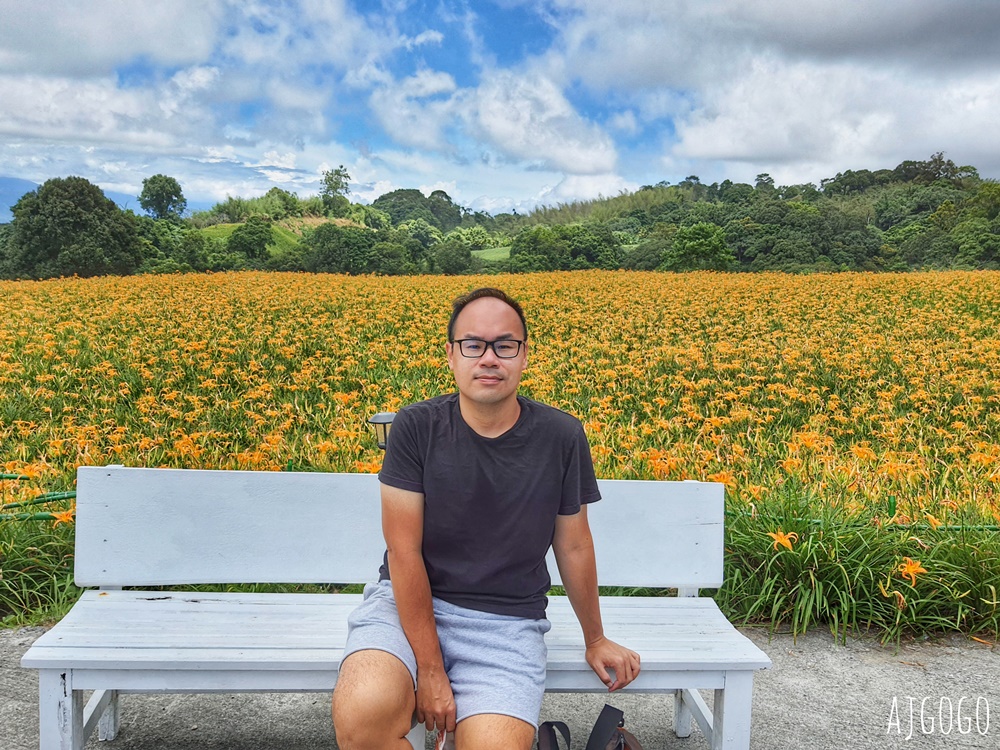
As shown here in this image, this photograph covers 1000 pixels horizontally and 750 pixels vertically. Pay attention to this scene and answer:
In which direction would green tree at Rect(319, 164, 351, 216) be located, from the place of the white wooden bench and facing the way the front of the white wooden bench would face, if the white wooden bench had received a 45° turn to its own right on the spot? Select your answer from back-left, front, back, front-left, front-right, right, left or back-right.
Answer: back-right

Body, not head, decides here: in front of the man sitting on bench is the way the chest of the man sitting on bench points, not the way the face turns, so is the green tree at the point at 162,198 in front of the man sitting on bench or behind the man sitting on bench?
behind

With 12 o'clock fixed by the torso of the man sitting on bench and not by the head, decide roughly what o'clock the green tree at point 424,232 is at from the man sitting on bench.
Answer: The green tree is roughly at 6 o'clock from the man sitting on bench.

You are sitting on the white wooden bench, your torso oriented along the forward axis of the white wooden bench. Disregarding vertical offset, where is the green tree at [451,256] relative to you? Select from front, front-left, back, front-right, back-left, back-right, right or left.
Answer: back

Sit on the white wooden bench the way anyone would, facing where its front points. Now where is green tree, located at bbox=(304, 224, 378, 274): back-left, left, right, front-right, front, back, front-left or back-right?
back

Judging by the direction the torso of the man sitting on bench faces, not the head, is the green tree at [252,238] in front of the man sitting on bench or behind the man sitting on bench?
behind

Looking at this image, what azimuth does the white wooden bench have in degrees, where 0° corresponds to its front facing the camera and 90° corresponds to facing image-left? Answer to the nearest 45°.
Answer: approximately 0°

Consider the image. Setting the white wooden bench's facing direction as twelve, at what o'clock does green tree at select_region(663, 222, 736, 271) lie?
The green tree is roughly at 7 o'clock from the white wooden bench.

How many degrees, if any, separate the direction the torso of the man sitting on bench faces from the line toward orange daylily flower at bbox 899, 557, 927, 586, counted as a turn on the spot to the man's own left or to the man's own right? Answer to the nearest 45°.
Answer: approximately 135° to the man's own left

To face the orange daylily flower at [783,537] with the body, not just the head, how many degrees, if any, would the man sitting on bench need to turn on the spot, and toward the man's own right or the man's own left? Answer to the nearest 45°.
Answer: approximately 135° to the man's own left

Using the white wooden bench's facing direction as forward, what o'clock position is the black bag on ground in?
The black bag on ground is roughly at 10 o'clock from the white wooden bench.

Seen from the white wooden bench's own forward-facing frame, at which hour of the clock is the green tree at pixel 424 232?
The green tree is roughly at 6 o'clock from the white wooden bench.

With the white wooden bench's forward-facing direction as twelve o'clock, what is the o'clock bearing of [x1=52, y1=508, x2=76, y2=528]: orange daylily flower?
The orange daylily flower is roughly at 4 o'clock from the white wooden bench.
